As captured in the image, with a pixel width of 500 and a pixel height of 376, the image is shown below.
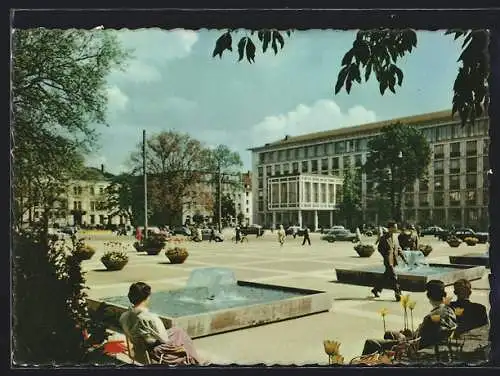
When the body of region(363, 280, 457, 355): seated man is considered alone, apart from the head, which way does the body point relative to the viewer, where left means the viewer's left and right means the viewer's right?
facing to the left of the viewer

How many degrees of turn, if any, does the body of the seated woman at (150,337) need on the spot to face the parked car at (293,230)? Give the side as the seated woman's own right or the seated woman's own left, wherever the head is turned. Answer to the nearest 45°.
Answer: approximately 45° to the seated woman's own left

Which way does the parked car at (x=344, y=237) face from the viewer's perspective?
to the viewer's left

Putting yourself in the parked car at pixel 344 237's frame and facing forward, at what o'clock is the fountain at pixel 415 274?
The fountain is roughly at 9 o'clock from the parked car.

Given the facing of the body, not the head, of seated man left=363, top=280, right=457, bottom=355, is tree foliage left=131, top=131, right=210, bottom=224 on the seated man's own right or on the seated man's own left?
on the seated man's own right

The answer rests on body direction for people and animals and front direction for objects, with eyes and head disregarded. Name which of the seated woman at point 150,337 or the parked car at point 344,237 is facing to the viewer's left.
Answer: the parked car

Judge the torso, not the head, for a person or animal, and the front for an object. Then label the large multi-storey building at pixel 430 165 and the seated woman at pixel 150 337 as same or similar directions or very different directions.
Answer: very different directions

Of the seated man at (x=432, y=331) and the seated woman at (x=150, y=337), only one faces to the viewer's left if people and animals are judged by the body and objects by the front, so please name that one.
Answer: the seated man at (x=432, y=331)

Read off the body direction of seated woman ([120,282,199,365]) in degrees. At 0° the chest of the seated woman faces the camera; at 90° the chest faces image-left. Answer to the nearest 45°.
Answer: approximately 225°
